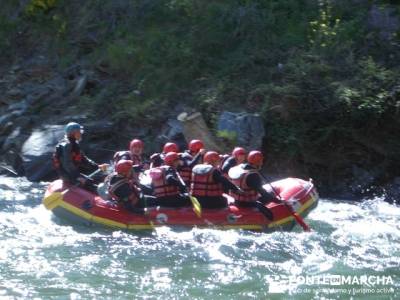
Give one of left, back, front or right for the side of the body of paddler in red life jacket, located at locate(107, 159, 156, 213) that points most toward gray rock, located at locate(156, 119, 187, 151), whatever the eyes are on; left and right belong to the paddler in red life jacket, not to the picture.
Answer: left

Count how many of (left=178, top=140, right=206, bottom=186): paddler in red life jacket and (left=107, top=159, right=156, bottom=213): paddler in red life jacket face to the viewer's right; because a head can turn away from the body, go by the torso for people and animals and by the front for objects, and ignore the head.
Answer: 2

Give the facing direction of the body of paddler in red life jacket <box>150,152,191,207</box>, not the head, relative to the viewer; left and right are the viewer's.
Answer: facing away from the viewer and to the right of the viewer

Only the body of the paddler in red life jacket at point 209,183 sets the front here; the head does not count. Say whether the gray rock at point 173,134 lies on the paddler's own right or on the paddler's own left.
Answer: on the paddler's own left

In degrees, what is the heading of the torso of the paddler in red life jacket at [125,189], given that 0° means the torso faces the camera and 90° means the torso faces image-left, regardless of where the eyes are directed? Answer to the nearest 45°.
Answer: approximately 270°

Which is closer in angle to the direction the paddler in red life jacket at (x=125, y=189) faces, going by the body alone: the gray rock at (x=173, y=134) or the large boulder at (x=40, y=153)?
the gray rock

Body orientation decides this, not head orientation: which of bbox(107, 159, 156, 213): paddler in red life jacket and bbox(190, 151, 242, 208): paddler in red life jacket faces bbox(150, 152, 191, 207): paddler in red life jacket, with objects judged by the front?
bbox(107, 159, 156, 213): paddler in red life jacket

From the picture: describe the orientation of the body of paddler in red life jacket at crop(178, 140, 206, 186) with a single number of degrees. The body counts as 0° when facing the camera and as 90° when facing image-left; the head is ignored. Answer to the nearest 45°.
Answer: approximately 270°

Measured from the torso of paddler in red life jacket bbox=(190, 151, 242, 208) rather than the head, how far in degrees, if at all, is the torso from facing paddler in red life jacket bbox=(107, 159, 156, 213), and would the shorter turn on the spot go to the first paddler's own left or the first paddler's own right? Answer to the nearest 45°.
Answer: approximately 135° to the first paddler's own left
